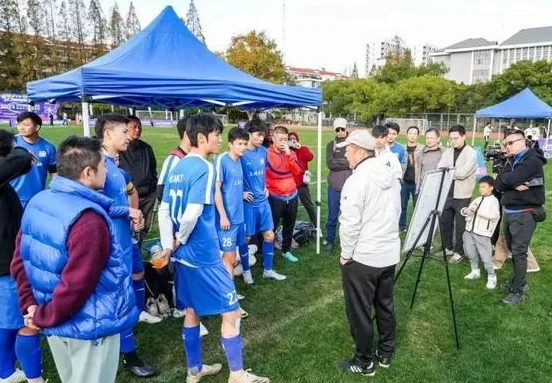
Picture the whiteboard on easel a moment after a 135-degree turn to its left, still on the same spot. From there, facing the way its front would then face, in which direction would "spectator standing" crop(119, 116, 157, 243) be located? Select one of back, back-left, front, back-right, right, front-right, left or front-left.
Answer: back

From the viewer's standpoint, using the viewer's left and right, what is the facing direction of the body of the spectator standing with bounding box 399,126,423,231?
facing the viewer

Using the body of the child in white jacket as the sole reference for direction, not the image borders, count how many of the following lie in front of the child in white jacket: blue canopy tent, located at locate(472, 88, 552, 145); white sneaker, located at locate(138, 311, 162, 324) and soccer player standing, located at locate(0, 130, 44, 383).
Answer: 2

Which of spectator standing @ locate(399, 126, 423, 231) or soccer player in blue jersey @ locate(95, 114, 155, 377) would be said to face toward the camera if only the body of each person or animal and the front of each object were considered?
the spectator standing

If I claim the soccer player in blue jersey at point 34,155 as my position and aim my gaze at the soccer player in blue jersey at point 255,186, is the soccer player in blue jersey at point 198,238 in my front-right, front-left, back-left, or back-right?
front-right

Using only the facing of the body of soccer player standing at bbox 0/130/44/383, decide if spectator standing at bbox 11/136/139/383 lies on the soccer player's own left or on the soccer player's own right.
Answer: on the soccer player's own right

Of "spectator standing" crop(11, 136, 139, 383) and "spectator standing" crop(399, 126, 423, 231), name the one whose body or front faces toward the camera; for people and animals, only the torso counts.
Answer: "spectator standing" crop(399, 126, 423, 231)

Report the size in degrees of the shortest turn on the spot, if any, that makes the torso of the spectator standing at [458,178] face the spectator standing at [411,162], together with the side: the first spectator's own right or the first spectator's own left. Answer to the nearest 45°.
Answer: approximately 90° to the first spectator's own right

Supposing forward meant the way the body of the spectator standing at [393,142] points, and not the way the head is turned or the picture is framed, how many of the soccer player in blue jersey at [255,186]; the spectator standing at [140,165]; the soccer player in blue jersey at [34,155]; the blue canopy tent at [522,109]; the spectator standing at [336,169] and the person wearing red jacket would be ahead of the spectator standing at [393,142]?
5

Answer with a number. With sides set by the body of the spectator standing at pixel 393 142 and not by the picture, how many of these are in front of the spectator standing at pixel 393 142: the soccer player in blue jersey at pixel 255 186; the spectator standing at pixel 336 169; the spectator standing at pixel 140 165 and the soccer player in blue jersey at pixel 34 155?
4

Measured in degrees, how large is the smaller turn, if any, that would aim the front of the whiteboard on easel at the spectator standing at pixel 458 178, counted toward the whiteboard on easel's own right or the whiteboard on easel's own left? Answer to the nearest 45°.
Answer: approximately 135° to the whiteboard on easel's own right

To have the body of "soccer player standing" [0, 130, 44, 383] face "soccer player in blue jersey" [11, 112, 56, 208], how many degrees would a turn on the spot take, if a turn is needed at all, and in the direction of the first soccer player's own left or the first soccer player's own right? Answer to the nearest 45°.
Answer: approximately 90° to the first soccer player's own left

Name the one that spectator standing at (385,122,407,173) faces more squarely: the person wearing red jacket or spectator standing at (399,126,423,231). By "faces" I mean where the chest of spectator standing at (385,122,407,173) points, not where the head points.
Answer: the person wearing red jacket

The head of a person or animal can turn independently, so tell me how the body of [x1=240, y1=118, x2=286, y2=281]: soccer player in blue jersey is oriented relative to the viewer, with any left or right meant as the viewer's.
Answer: facing the viewer and to the right of the viewer

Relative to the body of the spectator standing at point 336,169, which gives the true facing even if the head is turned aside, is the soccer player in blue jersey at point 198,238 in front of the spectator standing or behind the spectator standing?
in front

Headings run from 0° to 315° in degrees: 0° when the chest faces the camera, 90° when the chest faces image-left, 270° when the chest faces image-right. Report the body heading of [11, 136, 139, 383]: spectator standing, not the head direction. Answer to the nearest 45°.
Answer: approximately 225°
